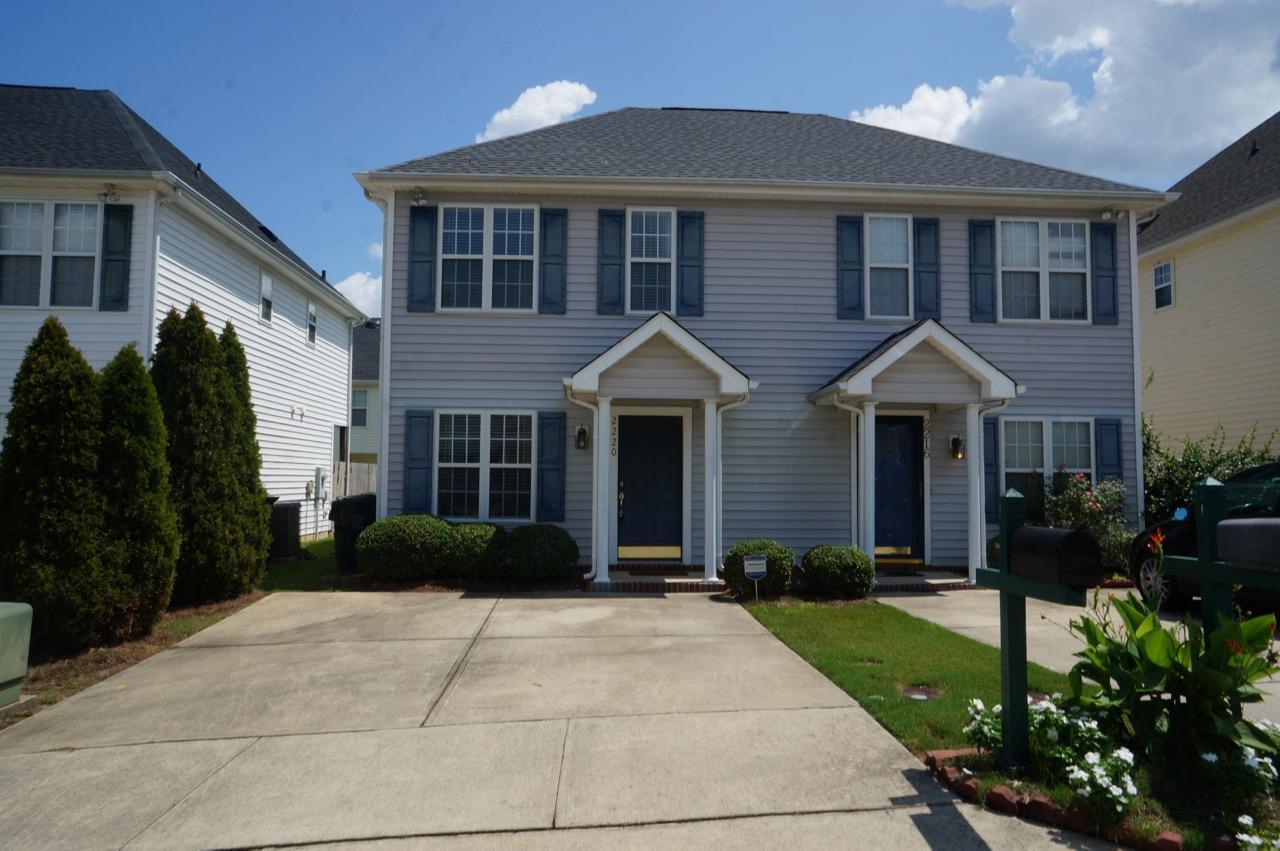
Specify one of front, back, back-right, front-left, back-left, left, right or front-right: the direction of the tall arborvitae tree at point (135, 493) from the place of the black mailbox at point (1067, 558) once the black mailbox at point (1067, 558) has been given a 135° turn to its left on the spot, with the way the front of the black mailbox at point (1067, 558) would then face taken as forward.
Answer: left

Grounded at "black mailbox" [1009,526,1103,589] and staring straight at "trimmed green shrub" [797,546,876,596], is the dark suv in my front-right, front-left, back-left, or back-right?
front-right

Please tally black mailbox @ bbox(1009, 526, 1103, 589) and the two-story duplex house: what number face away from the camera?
0

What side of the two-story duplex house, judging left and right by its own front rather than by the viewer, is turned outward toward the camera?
front

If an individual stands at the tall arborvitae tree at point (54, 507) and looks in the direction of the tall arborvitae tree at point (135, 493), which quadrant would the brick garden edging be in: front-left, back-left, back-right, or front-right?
back-right

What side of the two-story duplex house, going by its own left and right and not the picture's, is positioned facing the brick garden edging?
front

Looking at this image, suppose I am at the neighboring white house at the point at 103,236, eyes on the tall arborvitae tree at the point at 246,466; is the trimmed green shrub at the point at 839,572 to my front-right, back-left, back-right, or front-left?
front-left

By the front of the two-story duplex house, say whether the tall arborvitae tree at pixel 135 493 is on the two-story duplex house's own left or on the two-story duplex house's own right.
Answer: on the two-story duplex house's own right

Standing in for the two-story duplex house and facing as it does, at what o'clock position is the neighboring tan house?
The neighboring tan house is roughly at 8 o'clock from the two-story duplex house.

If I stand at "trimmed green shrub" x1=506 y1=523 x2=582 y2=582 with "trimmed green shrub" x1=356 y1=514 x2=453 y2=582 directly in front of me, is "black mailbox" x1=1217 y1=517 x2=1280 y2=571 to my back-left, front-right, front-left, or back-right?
back-left

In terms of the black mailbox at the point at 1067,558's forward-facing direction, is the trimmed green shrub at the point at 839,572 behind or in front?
behind

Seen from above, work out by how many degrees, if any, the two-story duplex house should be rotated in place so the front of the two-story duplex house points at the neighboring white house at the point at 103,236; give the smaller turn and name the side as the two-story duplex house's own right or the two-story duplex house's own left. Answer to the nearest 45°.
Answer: approximately 90° to the two-story duplex house's own right

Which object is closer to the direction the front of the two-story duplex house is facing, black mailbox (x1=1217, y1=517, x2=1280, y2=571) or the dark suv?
the black mailbox
